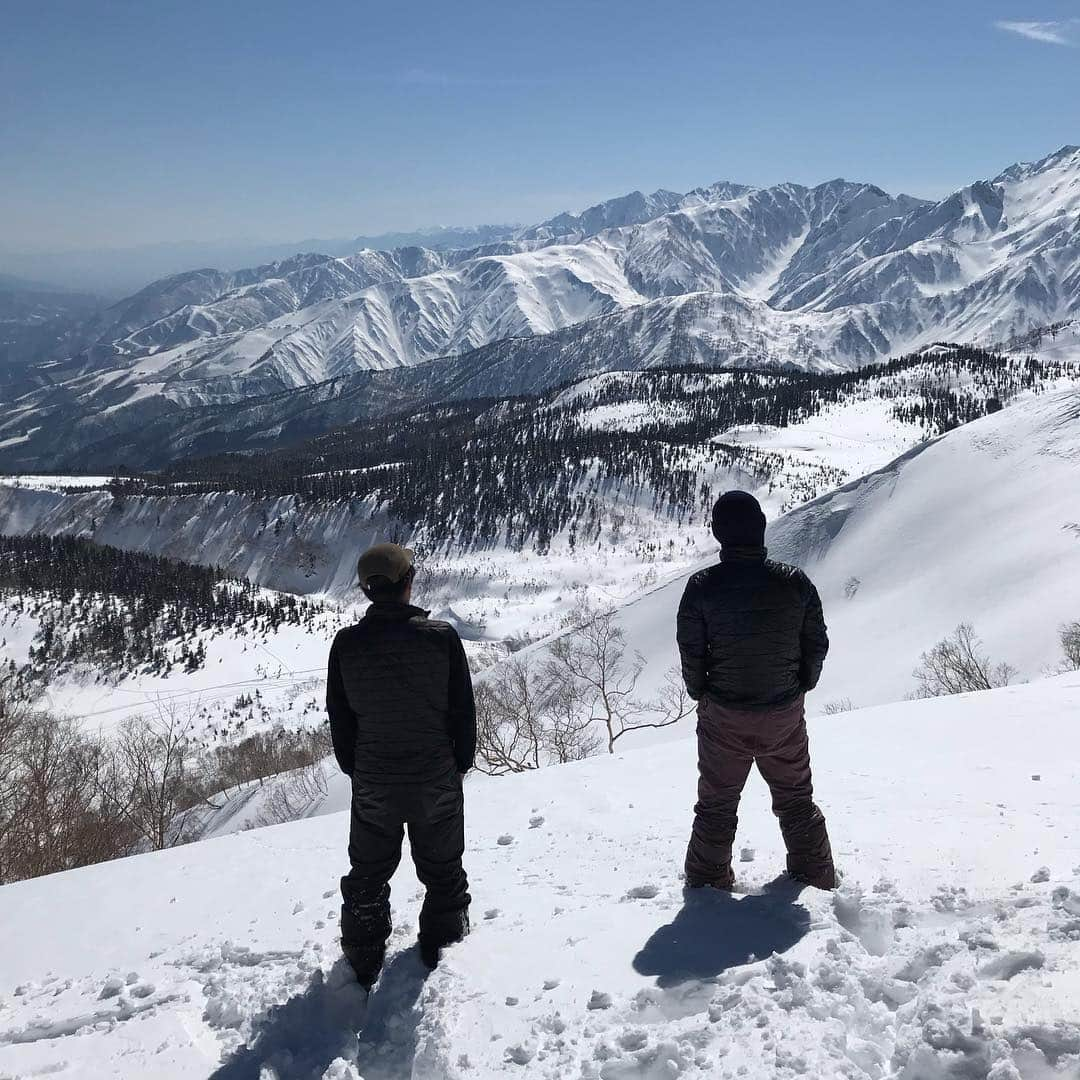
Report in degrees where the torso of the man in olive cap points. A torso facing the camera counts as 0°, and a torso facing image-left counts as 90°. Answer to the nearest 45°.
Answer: approximately 180°

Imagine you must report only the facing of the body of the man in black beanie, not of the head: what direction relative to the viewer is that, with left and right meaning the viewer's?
facing away from the viewer

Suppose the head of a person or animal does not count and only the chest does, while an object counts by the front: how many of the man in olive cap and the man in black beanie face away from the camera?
2

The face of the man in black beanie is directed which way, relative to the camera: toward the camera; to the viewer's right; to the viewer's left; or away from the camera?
away from the camera

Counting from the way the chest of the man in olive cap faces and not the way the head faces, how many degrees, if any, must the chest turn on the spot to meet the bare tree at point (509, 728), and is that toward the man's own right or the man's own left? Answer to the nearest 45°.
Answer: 0° — they already face it

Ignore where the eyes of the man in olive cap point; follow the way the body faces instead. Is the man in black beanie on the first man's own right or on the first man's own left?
on the first man's own right
